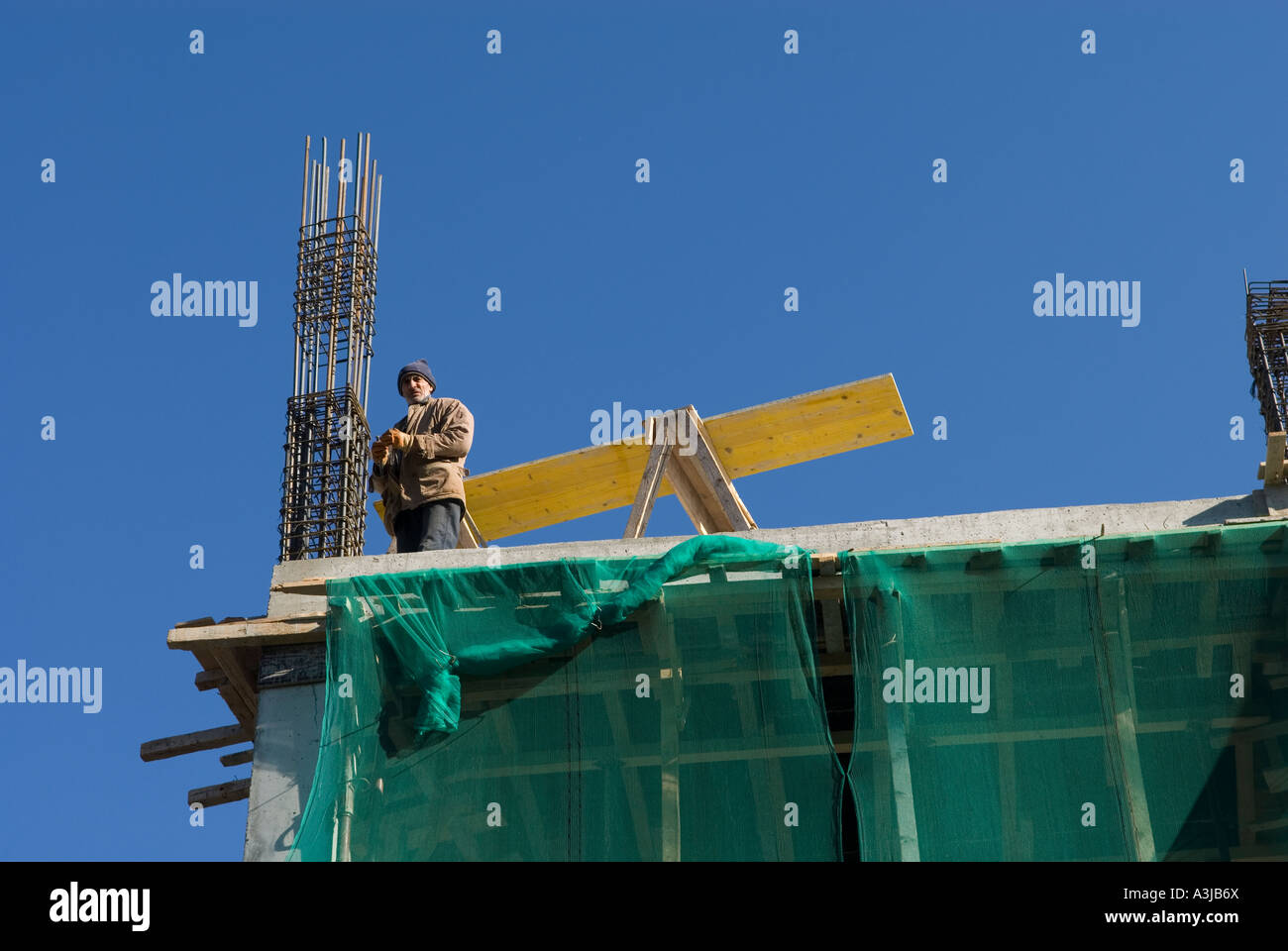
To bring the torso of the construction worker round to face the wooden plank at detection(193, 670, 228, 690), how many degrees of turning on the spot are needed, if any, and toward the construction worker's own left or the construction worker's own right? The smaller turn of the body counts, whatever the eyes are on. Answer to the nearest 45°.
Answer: approximately 45° to the construction worker's own right

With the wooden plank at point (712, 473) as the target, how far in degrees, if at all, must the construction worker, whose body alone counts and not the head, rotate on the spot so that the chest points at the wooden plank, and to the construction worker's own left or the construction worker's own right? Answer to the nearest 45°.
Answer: approximately 135° to the construction worker's own left

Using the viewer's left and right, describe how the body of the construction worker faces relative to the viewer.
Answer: facing the viewer and to the left of the viewer

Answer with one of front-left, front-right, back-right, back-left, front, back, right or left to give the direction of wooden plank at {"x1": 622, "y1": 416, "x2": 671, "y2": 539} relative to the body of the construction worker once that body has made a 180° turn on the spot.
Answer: front-right

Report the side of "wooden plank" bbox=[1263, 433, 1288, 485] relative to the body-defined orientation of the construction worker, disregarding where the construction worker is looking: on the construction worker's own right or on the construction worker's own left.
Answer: on the construction worker's own left

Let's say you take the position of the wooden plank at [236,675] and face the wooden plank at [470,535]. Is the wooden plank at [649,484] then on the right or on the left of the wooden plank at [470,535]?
right
